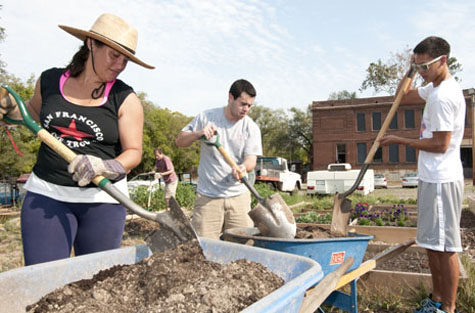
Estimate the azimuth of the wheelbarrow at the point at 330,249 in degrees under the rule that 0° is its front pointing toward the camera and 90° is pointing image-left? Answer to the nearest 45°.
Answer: approximately 90°

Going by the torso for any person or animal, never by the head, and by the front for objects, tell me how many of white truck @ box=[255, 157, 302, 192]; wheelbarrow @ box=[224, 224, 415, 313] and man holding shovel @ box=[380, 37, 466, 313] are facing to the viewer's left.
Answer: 2

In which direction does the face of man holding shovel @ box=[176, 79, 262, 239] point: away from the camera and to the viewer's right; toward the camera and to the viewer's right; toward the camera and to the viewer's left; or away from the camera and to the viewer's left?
toward the camera and to the viewer's right

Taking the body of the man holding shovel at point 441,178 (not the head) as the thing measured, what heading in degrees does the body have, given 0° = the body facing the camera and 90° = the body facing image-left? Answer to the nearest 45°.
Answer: approximately 90°

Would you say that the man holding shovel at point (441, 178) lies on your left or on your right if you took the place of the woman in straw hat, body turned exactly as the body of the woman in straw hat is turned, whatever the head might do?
on your left

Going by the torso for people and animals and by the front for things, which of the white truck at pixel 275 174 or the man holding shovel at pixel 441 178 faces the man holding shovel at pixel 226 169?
the man holding shovel at pixel 441 178

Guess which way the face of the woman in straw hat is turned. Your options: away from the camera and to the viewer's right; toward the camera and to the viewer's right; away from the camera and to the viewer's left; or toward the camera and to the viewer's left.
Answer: toward the camera and to the viewer's right

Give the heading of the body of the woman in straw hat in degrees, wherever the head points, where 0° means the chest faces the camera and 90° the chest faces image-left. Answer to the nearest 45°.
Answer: approximately 0°

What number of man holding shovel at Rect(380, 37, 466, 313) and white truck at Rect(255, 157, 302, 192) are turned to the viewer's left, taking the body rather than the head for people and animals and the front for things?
1

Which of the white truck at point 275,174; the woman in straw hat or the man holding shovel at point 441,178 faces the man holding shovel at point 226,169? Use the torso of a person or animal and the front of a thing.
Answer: the man holding shovel at point 441,178

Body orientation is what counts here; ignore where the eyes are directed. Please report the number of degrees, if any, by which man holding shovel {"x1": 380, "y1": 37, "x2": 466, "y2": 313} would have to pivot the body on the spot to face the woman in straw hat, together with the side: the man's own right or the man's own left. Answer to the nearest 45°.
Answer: approximately 45° to the man's own left

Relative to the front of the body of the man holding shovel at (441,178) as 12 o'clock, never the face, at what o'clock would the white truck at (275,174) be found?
The white truck is roughly at 2 o'clock from the man holding shovel.
